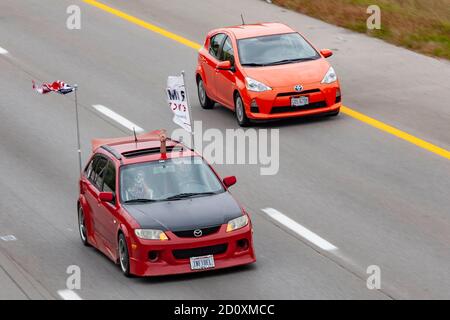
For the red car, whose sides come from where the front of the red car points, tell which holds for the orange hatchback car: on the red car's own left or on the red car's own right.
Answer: on the red car's own left

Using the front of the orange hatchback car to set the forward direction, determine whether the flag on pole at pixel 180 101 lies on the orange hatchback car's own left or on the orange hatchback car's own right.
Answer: on the orange hatchback car's own right

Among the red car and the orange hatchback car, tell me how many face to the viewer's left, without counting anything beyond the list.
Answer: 0

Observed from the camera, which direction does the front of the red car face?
facing the viewer and to the right of the viewer

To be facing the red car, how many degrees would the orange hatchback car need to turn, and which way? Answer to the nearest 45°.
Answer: approximately 45° to its right
